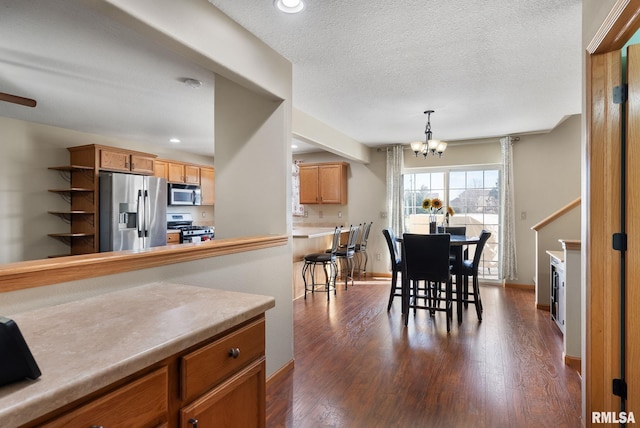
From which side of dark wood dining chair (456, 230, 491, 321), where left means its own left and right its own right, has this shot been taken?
left

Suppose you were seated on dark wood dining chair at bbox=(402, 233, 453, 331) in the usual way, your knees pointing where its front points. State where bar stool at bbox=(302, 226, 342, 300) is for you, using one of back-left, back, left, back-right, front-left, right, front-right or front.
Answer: front-left

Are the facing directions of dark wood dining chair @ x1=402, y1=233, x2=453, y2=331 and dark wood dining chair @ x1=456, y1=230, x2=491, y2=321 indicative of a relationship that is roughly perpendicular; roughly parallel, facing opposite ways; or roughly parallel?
roughly perpendicular

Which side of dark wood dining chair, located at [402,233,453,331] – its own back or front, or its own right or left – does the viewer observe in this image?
back

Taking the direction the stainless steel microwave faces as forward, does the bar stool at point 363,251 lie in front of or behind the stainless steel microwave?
in front

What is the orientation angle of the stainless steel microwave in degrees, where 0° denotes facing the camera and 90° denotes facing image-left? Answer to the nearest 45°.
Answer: approximately 315°

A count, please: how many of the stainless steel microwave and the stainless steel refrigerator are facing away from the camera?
0

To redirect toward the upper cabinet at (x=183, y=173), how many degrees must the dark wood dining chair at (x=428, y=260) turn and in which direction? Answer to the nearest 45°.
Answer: approximately 90° to its left

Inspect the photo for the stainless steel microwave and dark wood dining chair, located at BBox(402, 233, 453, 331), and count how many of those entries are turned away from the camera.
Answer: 1

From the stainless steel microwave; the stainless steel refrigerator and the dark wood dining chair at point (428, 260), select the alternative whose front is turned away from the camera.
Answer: the dark wood dining chair

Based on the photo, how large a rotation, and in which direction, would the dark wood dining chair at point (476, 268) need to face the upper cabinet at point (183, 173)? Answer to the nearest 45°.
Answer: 0° — it already faces it

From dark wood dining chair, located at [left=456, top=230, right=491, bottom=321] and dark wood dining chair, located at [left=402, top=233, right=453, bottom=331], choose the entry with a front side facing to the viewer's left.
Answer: dark wood dining chair, located at [left=456, top=230, right=491, bottom=321]

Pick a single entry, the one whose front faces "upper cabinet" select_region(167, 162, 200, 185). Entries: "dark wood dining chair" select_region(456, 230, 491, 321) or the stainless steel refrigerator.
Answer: the dark wood dining chair
